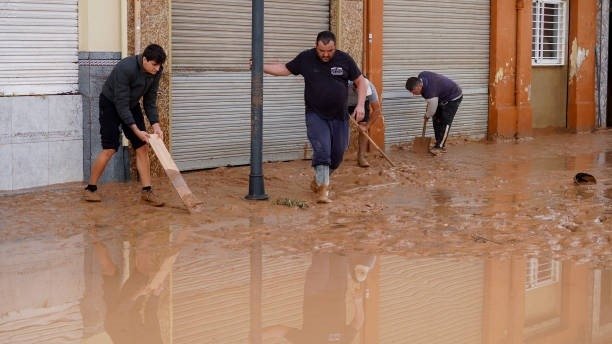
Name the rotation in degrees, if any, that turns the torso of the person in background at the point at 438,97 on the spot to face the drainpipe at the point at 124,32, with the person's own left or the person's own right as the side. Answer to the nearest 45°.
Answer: approximately 45° to the person's own left

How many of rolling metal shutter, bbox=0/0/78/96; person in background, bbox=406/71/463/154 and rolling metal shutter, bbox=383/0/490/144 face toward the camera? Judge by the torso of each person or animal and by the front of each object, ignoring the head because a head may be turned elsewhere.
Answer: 2

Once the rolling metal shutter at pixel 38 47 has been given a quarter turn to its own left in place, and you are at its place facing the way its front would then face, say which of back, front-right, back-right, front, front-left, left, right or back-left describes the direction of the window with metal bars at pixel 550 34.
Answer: front-left

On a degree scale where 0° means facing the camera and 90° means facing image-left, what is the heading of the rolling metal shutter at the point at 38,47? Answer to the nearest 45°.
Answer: approximately 0°

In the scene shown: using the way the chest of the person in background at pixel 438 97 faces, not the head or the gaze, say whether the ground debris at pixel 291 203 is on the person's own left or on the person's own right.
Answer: on the person's own left

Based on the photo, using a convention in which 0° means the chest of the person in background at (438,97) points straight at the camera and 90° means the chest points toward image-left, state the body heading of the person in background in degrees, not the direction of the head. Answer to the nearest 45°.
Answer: approximately 90°

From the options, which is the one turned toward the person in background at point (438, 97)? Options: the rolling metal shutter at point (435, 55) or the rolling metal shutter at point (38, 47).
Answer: the rolling metal shutter at point (435, 55)

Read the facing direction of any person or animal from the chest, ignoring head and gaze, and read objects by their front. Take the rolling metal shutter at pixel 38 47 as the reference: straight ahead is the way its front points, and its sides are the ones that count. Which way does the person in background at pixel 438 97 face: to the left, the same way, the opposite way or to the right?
to the right

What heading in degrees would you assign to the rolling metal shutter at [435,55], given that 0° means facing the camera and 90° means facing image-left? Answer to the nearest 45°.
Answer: approximately 0°

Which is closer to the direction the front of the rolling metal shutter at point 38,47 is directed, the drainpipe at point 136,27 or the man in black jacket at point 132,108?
the man in black jacket
